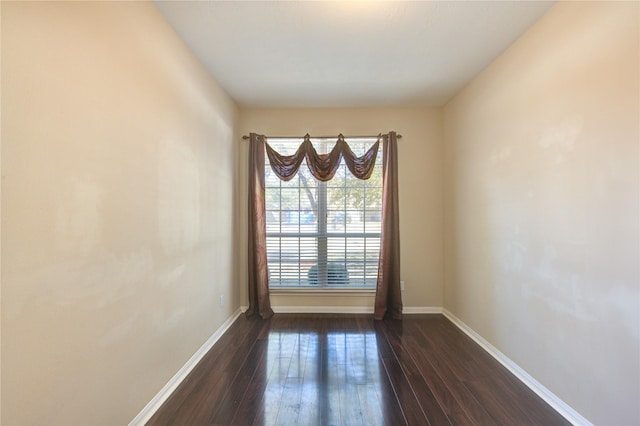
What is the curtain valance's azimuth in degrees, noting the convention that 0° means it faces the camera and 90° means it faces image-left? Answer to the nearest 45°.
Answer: approximately 0°
